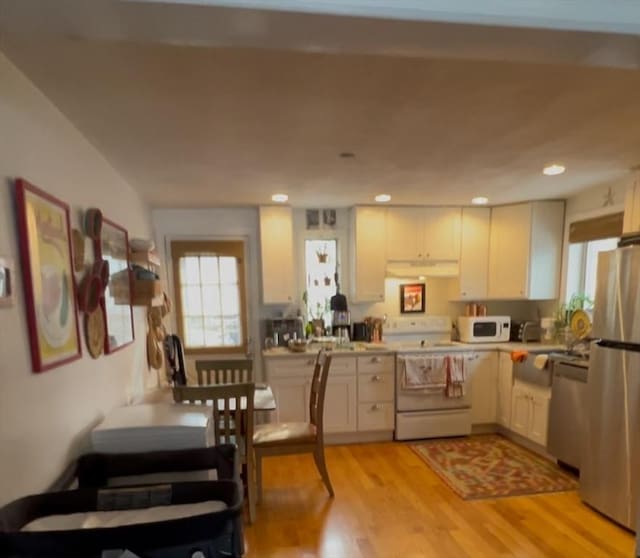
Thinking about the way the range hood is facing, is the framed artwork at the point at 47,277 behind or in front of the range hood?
in front

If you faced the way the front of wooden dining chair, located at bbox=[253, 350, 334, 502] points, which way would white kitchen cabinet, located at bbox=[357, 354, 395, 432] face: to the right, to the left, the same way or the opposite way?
to the left

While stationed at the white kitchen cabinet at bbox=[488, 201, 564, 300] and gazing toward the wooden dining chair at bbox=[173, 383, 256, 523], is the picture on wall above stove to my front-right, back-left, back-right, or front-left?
front-right

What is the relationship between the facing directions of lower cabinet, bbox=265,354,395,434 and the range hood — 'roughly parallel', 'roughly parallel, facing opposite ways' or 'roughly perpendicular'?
roughly parallel

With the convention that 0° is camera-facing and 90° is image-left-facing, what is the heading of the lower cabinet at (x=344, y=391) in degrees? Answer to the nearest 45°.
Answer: approximately 0°

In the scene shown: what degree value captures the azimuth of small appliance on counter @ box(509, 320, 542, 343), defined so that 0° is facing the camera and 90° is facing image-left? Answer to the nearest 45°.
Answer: approximately 45°

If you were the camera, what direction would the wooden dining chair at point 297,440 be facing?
facing to the left of the viewer

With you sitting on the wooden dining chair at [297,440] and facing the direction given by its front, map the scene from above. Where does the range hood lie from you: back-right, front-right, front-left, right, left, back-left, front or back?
back-right

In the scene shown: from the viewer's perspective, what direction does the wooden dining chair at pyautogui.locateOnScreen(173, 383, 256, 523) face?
away from the camera

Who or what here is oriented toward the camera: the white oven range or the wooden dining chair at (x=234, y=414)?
the white oven range

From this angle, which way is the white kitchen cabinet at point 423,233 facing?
toward the camera

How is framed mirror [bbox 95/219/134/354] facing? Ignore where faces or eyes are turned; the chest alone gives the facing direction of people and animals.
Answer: to the viewer's right
